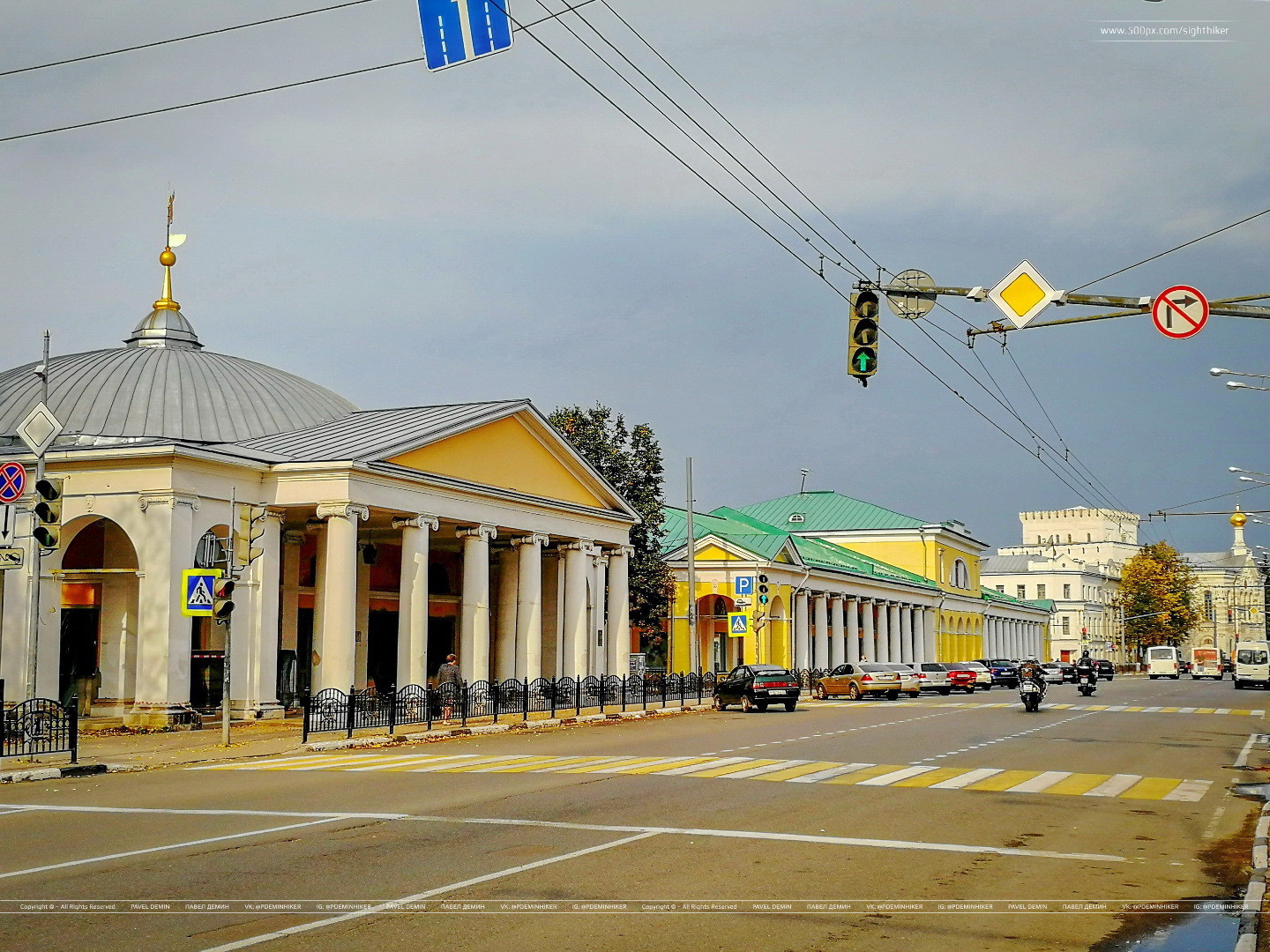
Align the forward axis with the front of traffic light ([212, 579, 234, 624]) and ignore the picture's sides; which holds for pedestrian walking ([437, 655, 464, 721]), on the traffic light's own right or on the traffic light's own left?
on the traffic light's own left

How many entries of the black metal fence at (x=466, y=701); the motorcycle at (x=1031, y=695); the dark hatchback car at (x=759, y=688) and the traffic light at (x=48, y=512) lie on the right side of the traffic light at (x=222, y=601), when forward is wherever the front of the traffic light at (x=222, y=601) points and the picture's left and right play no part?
1

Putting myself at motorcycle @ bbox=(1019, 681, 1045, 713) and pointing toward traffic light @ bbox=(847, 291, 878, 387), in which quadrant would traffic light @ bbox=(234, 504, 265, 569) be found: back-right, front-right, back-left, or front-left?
front-right

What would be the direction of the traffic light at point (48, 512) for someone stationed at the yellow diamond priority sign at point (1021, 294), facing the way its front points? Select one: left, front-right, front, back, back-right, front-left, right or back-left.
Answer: right

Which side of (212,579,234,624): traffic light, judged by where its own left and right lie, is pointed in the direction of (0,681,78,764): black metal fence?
right

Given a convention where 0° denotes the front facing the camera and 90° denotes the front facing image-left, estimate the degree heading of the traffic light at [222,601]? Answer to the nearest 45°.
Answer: approximately 315°

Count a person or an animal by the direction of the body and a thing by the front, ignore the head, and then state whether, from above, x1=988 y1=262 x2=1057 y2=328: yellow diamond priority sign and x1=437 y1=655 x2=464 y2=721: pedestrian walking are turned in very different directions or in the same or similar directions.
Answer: very different directions

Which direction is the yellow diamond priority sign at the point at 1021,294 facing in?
toward the camera

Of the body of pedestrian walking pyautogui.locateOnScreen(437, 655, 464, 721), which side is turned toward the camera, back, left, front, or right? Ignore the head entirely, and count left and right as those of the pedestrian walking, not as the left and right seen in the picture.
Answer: back
